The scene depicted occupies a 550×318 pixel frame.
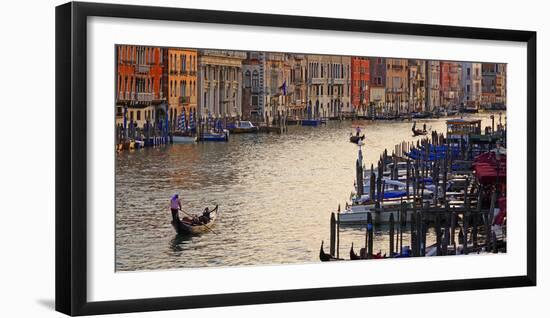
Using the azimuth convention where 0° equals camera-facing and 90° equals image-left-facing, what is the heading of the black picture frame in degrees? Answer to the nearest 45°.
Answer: approximately 315°
